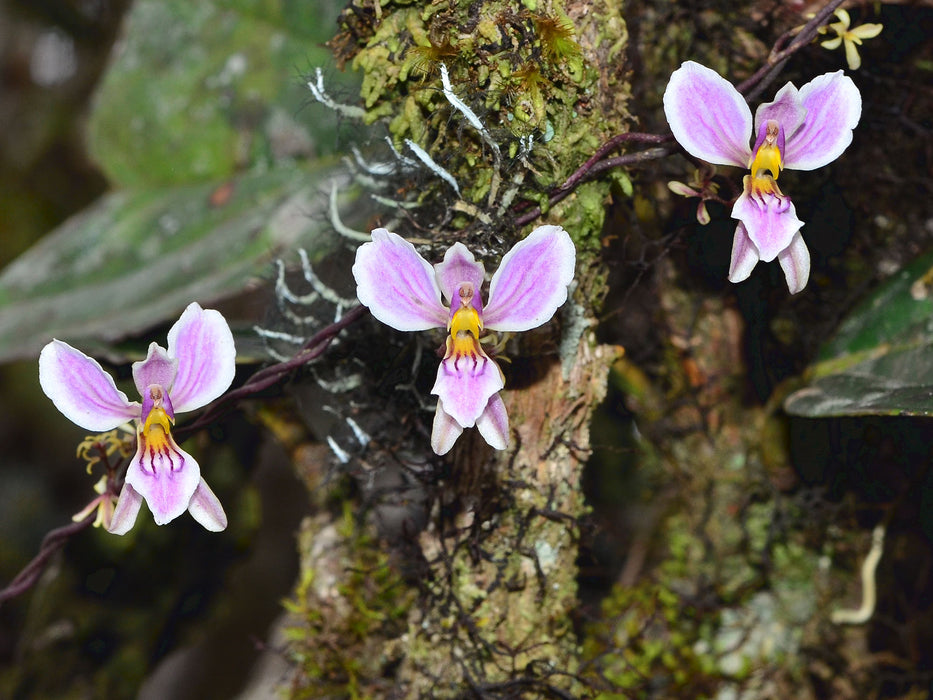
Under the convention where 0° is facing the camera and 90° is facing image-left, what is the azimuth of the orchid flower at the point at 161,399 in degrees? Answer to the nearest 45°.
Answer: approximately 0°

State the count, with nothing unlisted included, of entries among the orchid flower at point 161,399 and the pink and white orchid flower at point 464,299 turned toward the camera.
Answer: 2

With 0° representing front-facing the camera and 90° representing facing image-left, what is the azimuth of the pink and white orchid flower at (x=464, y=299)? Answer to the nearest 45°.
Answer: approximately 0°
